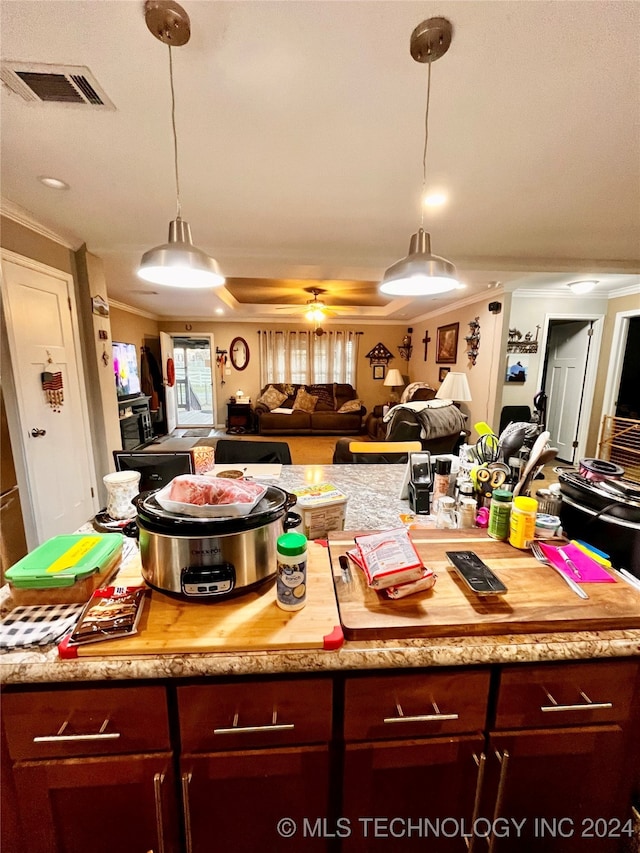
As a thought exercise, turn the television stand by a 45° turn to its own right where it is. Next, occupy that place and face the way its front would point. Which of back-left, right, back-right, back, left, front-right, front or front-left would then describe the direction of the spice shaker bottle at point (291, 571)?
front

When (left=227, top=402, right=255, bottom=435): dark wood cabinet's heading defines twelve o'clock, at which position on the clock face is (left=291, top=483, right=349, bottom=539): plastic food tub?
The plastic food tub is roughly at 12 o'clock from the dark wood cabinet.

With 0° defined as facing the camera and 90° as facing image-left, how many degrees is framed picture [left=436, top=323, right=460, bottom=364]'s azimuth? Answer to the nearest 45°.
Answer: approximately 45°

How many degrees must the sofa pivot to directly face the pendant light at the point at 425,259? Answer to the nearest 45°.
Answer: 0° — it already faces it

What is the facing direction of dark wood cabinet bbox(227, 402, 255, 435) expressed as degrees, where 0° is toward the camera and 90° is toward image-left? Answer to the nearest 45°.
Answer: approximately 0°

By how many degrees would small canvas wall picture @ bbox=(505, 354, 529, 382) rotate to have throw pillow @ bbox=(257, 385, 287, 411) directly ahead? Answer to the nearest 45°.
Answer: approximately 90° to its right

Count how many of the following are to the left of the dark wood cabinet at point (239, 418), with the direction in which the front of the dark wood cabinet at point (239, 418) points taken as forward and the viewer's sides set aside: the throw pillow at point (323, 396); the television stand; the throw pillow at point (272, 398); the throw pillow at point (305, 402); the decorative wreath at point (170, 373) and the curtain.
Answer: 4

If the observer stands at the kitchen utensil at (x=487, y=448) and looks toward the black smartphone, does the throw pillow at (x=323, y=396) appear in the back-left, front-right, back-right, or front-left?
back-right

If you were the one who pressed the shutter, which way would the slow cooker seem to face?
facing the viewer

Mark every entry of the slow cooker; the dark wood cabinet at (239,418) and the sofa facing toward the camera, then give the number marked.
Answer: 3

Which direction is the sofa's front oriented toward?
toward the camera

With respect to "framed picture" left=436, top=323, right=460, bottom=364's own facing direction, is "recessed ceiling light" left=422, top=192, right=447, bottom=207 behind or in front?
in front

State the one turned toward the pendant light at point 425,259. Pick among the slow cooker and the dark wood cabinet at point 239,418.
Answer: the dark wood cabinet

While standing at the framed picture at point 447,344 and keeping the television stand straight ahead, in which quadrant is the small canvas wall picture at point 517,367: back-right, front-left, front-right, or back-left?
back-left

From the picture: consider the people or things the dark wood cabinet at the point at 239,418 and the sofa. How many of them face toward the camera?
2

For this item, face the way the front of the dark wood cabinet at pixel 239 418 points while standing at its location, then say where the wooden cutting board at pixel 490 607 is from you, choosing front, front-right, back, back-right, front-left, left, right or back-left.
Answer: front
